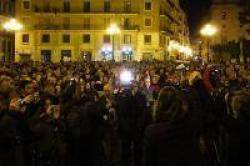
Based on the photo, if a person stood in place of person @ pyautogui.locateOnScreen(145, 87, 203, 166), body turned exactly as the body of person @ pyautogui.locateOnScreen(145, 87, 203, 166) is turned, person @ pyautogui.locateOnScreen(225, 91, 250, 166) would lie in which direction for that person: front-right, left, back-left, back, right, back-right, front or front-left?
front-right

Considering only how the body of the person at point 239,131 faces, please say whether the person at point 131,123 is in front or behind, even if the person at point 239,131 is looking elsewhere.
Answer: in front

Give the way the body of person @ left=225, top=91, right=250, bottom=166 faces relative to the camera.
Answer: away from the camera

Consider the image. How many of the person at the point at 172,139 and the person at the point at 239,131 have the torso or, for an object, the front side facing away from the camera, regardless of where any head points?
2

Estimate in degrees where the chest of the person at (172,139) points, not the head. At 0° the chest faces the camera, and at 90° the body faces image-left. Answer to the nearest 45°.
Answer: approximately 180°

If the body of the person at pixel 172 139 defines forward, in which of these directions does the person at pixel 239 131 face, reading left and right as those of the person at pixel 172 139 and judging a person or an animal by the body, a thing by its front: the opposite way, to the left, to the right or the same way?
the same way

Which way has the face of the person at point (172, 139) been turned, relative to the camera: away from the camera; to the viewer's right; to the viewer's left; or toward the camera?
away from the camera

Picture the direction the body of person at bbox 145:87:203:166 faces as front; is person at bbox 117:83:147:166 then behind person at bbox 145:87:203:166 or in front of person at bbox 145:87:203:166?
in front
